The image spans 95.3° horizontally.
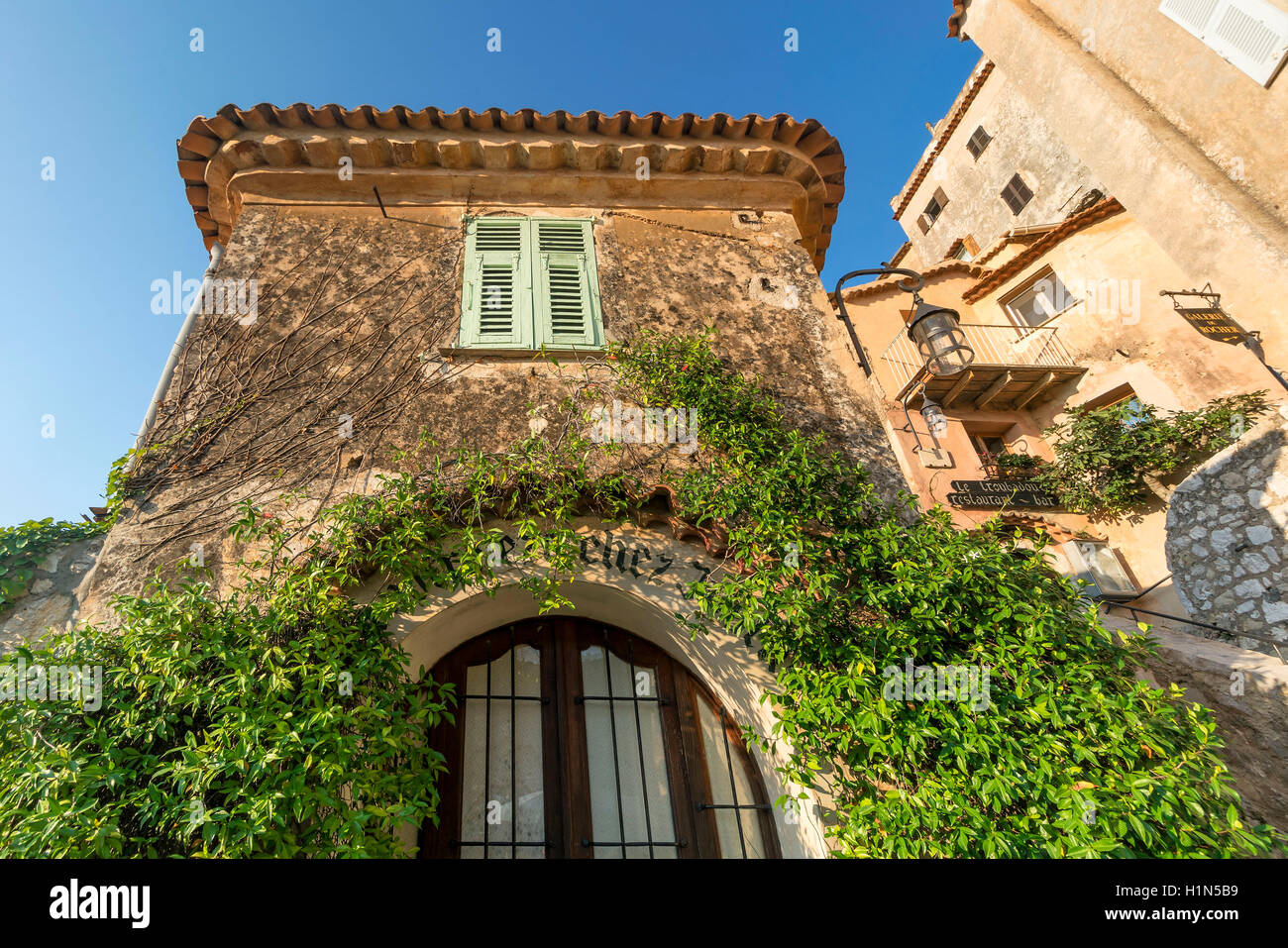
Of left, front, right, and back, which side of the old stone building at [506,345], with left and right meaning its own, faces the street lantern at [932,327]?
left

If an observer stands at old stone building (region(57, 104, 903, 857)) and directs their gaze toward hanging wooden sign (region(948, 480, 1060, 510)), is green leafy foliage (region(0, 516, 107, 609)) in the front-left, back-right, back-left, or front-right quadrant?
back-left

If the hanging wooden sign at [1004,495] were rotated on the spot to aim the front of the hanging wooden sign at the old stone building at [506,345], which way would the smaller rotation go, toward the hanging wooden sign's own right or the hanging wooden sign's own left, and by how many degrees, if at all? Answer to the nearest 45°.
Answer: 0° — it already faces it

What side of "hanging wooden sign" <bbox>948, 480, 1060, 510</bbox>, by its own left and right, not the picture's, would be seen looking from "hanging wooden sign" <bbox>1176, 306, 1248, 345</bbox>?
left

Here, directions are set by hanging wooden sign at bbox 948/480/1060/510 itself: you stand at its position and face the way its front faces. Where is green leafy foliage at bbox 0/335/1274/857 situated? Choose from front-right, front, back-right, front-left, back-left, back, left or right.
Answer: front

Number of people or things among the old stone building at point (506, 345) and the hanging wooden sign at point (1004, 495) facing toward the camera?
2

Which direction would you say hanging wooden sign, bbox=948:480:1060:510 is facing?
toward the camera

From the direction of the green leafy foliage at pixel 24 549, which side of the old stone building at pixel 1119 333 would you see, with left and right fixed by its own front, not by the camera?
front

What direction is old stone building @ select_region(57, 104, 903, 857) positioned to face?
toward the camera

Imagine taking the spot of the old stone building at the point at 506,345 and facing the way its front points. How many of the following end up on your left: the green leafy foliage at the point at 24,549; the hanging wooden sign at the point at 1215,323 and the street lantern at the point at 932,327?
2
